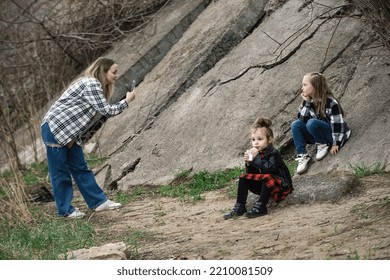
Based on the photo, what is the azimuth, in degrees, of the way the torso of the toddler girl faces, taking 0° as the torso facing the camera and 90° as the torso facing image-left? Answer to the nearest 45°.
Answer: approximately 45°

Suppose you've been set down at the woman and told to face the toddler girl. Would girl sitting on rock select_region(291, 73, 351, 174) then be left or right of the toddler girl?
left

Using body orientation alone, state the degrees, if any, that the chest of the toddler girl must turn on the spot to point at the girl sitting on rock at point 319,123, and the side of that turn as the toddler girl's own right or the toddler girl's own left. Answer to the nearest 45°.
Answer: approximately 180°

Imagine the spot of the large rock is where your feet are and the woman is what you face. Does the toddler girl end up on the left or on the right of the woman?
left

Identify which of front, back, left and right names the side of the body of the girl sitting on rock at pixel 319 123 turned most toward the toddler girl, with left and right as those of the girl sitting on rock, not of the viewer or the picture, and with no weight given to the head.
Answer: front

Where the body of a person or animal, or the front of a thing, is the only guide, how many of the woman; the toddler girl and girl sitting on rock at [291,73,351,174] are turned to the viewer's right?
1

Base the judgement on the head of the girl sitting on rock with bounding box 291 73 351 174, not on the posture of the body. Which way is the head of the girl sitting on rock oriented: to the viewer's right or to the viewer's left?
to the viewer's left

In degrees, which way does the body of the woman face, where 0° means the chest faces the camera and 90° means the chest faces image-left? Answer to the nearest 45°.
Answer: approximately 270°

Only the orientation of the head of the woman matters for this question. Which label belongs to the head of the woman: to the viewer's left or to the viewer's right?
to the viewer's right

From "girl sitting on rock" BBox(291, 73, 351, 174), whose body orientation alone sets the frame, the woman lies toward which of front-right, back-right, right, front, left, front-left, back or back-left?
front-right
